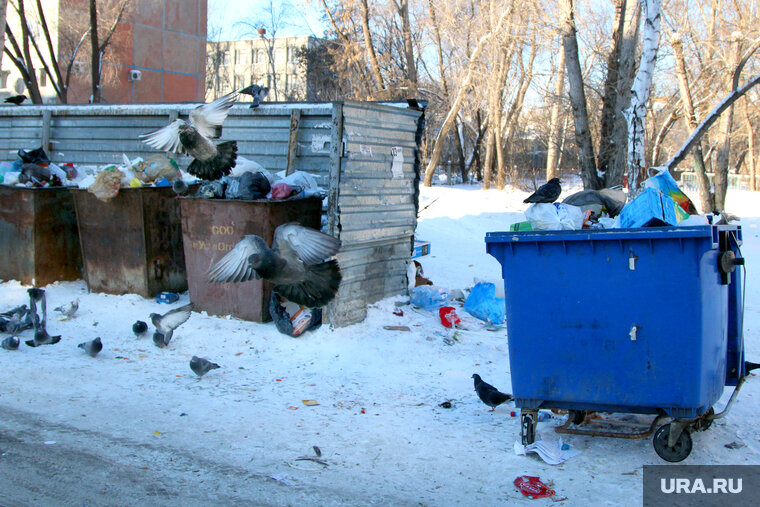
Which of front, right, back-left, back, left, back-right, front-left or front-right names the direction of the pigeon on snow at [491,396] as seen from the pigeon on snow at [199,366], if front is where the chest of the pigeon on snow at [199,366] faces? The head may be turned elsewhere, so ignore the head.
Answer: back-left

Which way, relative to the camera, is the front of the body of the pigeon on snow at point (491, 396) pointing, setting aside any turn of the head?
to the viewer's left

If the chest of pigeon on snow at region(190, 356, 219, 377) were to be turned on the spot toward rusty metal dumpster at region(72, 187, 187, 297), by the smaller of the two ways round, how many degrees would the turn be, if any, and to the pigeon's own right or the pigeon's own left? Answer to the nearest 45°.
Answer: approximately 90° to the pigeon's own right

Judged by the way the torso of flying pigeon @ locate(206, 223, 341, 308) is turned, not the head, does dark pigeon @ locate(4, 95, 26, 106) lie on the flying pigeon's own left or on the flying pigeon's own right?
on the flying pigeon's own right

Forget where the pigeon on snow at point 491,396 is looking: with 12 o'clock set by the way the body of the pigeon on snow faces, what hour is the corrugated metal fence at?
The corrugated metal fence is roughly at 2 o'clock from the pigeon on snow.

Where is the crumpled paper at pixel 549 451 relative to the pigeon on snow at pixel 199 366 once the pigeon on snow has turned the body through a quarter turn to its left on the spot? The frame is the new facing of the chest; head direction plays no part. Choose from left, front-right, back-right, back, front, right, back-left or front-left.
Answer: front-left

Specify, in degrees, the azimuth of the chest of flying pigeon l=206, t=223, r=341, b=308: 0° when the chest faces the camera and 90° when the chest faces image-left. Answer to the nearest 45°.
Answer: approximately 45°
